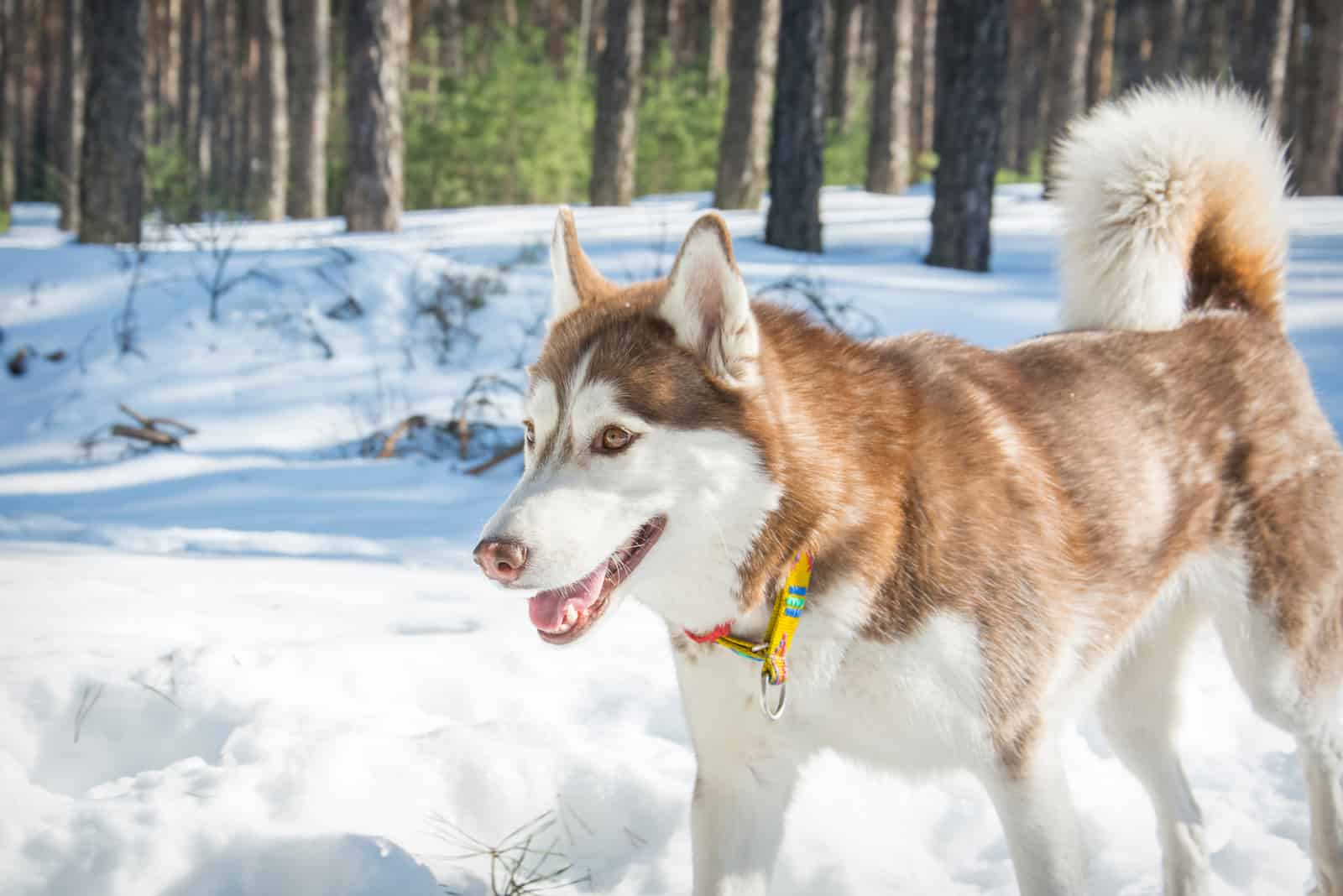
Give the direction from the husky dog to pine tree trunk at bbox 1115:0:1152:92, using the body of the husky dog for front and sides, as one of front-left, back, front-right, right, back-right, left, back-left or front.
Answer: back-right

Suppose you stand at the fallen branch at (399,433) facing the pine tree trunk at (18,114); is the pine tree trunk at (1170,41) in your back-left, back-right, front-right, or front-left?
front-right

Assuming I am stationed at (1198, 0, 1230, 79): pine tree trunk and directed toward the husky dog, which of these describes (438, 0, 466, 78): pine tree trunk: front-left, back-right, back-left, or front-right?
front-right

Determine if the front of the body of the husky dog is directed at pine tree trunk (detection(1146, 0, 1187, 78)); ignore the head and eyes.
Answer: no

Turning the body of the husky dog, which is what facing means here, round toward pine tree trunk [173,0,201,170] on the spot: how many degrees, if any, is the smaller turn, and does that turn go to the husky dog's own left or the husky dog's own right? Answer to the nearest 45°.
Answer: approximately 90° to the husky dog's own right

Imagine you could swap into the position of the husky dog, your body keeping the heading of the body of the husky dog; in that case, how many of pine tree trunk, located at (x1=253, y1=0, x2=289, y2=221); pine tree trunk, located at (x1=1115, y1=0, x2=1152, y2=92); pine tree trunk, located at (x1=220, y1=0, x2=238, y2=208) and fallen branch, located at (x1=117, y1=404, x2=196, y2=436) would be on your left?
0

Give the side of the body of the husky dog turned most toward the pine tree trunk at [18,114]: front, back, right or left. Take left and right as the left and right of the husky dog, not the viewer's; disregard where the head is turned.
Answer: right

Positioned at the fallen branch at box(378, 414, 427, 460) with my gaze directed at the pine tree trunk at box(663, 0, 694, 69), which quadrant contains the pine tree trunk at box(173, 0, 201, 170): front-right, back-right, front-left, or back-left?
front-left

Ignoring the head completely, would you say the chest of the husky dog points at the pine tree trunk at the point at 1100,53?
no

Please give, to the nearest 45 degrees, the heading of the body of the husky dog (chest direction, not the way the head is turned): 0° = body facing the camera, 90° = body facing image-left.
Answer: approximately 45°

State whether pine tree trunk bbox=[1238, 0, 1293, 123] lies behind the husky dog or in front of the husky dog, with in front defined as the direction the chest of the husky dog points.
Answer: behind

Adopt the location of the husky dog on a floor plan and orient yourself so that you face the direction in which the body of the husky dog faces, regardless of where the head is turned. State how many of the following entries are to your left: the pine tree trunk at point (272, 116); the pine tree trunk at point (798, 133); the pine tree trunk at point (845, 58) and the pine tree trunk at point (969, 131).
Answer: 0

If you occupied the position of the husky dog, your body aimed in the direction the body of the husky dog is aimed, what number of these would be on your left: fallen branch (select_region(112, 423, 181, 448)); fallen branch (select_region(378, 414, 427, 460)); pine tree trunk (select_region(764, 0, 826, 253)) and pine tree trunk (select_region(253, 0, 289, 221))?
0
